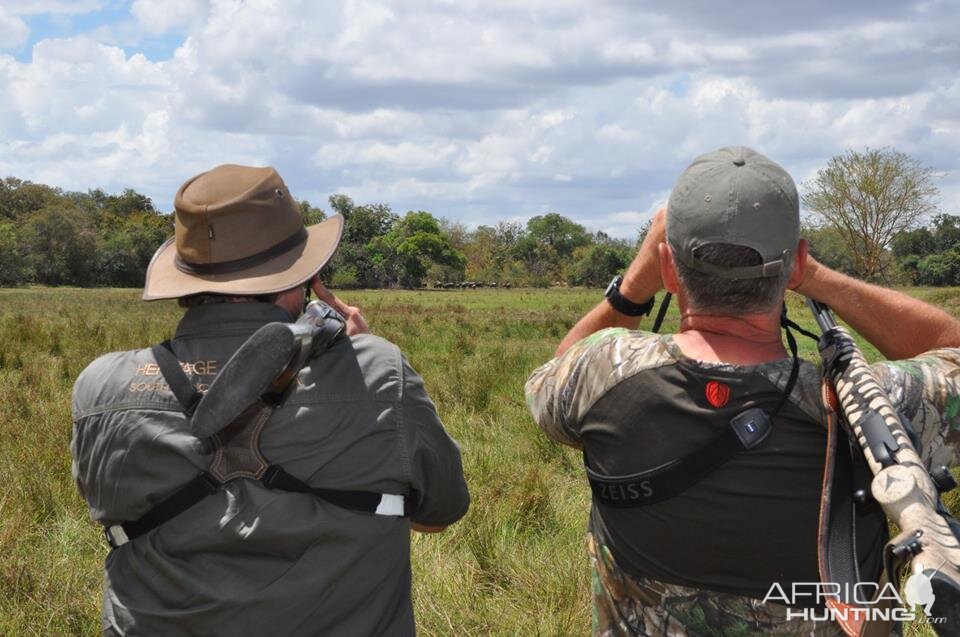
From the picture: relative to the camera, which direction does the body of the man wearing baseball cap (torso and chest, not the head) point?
away from the camera

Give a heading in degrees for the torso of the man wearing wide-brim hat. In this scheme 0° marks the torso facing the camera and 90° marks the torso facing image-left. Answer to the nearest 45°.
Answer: approximately 180°

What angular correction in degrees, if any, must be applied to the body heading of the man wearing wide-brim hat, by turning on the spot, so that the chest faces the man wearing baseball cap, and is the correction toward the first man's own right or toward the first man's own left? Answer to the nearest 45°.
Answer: approximately 90° to the first man's own right

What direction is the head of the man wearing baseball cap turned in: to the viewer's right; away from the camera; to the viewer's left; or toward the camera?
away from the camera

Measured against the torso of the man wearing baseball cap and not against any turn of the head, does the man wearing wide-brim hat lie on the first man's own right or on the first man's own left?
on the first man's own left

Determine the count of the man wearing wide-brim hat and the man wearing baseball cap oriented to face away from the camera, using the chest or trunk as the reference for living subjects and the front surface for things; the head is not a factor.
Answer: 2
